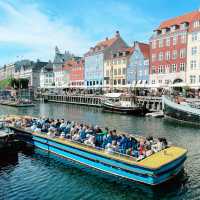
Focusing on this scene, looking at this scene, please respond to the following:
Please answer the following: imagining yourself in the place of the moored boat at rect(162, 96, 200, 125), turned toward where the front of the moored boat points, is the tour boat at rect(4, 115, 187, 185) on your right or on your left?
on your left

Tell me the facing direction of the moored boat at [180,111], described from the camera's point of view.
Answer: facing away from the viewer and to the left of the viewer
